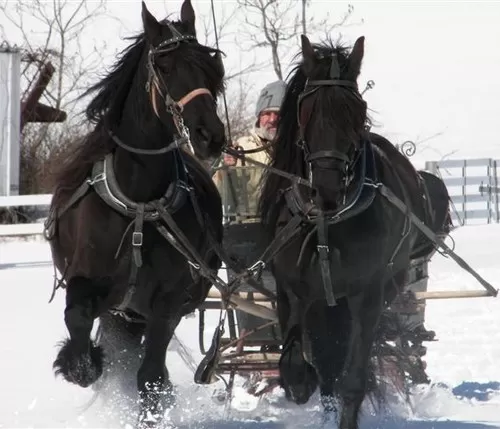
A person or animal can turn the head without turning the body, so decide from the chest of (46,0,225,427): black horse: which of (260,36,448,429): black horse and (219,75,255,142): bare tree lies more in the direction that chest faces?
the black horse

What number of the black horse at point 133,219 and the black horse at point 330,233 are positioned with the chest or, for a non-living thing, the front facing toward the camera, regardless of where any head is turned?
2

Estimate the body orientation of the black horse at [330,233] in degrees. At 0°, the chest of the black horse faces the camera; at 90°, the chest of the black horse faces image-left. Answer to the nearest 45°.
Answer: approximately 0°

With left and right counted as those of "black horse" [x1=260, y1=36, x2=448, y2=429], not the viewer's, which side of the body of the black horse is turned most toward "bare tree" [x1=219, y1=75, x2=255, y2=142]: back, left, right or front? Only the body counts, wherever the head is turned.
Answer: back

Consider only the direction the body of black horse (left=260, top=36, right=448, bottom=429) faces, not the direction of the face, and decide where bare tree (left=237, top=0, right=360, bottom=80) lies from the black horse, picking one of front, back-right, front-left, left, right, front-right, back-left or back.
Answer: back

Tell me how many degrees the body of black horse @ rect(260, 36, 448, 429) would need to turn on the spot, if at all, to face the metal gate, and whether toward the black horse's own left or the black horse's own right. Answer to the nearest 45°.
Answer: approximately 180°

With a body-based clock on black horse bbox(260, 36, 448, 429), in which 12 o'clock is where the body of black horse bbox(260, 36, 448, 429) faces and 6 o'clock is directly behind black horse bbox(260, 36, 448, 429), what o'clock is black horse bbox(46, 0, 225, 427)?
black horse bbox(46, 0, 225, 427) is roughly at 3 o'clock from black horse bbox(260, 36, 448, 429).

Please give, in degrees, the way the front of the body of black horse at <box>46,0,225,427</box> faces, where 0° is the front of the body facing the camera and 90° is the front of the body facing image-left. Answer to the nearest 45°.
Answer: approximately 0°

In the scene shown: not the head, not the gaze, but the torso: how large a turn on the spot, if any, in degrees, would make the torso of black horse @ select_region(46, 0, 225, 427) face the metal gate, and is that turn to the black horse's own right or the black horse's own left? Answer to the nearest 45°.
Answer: approximately 135° to the black horse's own left

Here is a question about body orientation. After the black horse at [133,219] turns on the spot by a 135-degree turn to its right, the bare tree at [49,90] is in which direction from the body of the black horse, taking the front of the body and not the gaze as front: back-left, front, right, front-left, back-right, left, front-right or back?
front-right

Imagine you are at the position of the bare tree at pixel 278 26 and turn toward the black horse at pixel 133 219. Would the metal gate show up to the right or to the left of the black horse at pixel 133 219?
left

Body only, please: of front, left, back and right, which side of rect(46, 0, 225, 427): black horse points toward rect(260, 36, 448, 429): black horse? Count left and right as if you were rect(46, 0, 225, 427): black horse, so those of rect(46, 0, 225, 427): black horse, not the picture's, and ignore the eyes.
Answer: left

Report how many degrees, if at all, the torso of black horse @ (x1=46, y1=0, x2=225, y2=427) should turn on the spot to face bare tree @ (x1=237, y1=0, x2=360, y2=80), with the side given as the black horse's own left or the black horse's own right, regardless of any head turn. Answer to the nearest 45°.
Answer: approximately 180°
